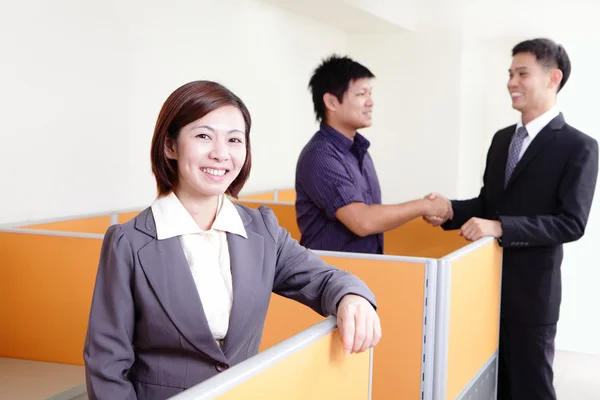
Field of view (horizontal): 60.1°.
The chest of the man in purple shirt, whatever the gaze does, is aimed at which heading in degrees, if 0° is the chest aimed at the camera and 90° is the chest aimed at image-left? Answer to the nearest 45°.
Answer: approximately 270°

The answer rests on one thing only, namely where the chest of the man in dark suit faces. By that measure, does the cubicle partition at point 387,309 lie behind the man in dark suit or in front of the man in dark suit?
in front

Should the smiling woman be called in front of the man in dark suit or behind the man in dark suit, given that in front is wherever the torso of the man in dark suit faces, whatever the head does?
in front

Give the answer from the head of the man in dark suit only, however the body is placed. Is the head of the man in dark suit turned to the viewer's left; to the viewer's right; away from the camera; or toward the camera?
to the viewer's left

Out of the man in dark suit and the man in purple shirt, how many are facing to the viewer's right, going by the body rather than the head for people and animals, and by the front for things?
1

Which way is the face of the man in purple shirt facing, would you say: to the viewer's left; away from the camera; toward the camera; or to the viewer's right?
to the viewer's right

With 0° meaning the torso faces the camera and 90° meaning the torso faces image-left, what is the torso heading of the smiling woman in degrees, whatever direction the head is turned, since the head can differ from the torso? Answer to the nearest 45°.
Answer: approximately 315°

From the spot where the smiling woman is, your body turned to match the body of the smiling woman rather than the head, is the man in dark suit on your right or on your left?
on your left
